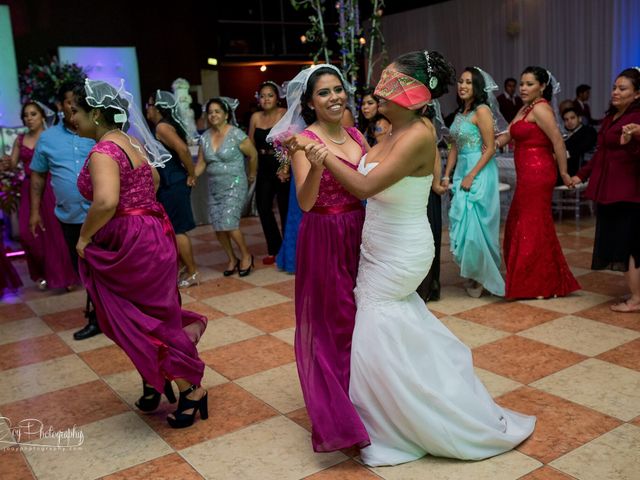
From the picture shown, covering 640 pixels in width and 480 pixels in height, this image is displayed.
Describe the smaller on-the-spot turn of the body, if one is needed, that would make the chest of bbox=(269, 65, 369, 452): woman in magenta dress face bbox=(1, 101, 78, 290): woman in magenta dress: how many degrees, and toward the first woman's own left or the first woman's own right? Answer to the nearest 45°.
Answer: approximately 180°

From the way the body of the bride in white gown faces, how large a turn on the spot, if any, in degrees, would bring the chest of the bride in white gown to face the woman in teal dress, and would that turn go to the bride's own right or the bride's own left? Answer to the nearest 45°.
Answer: approximately 90° to the bride's own right

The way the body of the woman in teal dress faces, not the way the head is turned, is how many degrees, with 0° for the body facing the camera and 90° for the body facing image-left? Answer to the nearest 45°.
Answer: approximately 45°

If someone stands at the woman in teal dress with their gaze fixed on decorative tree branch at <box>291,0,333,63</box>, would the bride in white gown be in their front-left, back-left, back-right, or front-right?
back-left

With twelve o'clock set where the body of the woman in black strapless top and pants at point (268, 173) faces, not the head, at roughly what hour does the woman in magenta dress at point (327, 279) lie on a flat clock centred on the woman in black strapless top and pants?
The woman in magenta dress is roughly at 12 o'clock from the woman in black strapless top and pants.

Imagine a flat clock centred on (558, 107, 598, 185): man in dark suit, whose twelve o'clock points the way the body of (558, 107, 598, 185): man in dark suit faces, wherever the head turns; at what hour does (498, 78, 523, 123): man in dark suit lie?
(498, 78, 523, 123): man in dark suit is roughly at 4 o'clock from (558, 107, 598, 185): man in dark suit.

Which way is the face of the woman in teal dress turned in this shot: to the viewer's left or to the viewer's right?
to the viewer's left

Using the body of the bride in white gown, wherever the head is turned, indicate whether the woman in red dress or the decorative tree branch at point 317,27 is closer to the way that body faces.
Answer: the decorative tree branch

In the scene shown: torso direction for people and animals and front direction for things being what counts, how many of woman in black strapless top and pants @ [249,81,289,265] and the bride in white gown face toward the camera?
1

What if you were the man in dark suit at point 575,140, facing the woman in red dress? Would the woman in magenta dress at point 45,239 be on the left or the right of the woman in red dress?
right

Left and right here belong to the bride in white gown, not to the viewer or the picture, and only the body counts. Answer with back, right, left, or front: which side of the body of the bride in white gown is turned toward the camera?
left

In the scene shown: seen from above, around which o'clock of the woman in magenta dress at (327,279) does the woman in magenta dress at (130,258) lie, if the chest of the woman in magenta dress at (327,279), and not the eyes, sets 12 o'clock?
the woman in magenta dress at (130,258) is roughly at 5 o'clock from the woman in magenta dress at (327,279).
